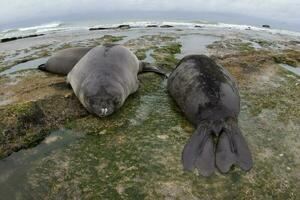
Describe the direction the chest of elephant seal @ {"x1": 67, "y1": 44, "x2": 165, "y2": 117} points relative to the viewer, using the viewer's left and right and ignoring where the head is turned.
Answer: facing the viewer

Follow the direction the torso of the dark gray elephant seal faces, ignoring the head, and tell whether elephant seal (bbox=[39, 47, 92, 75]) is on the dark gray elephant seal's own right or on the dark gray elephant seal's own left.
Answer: on the dark gray elephant seal's own left

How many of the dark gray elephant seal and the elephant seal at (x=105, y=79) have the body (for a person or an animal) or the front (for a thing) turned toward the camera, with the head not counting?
1

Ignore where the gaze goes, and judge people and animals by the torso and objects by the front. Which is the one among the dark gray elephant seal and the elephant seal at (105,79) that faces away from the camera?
the dark gray elephant seal

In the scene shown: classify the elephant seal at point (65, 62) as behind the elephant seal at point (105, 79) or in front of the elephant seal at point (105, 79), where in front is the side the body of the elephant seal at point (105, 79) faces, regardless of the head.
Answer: behind

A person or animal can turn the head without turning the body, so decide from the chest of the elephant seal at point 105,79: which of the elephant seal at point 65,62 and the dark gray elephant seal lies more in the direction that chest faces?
the dark gray elephant seal

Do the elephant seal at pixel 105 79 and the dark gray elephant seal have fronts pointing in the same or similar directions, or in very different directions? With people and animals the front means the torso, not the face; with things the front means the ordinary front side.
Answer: very different directions

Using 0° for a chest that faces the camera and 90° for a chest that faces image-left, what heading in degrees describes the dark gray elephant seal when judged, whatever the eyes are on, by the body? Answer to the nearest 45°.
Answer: approximately 180°

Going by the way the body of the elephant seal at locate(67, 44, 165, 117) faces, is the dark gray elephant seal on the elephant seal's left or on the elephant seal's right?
on the elephant seal's left
